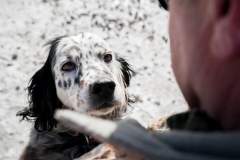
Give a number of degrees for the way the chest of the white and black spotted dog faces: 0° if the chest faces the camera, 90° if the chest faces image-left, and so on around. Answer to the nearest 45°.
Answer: approximately 315°
